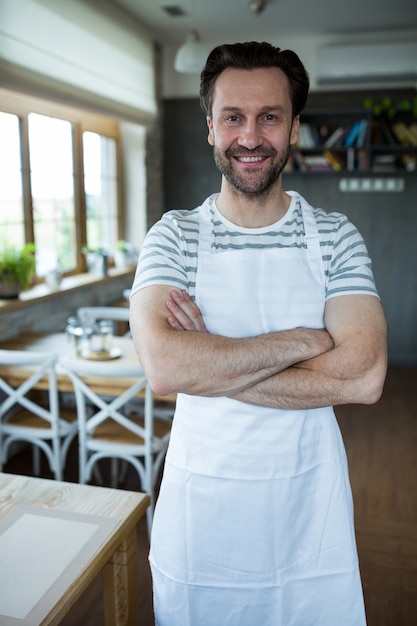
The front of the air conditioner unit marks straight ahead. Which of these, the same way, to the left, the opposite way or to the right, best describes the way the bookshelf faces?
the same way

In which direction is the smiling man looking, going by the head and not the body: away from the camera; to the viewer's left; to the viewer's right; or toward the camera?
toward the camera

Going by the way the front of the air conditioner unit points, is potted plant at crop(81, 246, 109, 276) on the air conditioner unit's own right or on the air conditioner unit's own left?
on the air conditioner unit's own right

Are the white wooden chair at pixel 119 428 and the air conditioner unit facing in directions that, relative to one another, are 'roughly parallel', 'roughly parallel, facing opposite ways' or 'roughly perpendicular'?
roughly parallel, facing opposite ways

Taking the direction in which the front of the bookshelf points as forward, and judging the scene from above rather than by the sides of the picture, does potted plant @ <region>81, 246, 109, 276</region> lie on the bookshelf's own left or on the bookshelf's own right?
on the bookshelf's own right

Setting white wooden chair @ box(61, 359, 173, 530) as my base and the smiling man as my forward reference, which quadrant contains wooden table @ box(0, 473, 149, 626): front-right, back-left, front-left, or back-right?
front-right

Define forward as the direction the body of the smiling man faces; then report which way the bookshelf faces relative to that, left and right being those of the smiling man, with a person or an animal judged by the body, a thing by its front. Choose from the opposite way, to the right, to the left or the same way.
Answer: the same way

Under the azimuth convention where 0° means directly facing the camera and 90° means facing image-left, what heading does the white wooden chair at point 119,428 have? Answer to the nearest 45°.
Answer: approximately 225°

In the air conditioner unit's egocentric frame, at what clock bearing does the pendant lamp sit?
The pendant lamp is roughly at 1 o'clock from the air conditioner unit.

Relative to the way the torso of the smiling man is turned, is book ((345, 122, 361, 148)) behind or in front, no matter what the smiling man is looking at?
behind

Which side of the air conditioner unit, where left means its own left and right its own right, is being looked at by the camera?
front

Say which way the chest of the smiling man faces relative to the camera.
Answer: toward the camera

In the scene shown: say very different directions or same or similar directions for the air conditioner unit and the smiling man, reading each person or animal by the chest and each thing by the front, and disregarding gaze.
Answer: same or similar directions

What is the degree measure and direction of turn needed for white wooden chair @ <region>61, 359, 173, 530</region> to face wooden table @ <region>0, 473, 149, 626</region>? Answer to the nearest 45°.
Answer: approximately 135° to its right

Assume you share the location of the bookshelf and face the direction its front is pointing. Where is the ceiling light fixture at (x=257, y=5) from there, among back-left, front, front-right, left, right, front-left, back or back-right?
front-right

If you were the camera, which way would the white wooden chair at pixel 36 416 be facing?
facing away from the viewer and to the right of the viewer

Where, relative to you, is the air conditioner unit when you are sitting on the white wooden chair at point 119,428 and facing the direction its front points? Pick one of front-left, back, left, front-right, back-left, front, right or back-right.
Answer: front

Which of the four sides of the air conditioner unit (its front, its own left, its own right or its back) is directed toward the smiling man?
front

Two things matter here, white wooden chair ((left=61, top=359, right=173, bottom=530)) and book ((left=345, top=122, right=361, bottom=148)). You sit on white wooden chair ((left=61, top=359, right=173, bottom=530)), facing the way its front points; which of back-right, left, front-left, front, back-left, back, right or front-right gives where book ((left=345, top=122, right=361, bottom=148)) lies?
front

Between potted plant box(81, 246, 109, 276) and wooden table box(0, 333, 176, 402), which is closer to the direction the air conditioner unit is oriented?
the wooden table

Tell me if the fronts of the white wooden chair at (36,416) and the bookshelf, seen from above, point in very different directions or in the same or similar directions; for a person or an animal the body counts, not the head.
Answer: very different directions
